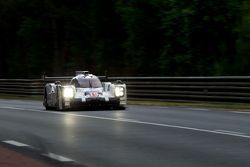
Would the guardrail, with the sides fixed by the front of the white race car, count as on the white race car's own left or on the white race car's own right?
on the white race car's own left

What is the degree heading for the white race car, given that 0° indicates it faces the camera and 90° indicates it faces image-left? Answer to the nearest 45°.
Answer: approximately 0°
